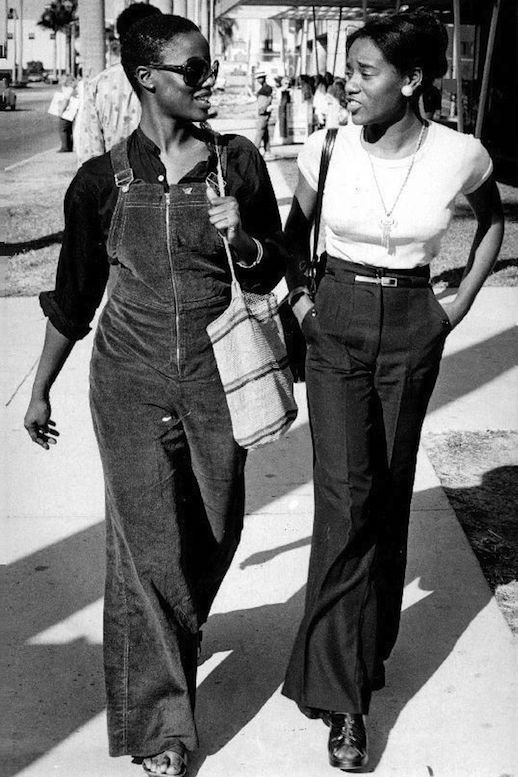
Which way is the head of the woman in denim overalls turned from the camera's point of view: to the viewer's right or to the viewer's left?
to the viewer's right

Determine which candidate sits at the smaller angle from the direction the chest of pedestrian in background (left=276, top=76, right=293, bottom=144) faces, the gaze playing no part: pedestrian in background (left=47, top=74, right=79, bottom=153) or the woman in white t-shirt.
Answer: the woman in white t-shirt

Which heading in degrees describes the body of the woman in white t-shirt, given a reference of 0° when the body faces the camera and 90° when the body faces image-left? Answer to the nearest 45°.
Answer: approximately 0°

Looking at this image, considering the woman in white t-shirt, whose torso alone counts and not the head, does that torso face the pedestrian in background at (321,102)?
no

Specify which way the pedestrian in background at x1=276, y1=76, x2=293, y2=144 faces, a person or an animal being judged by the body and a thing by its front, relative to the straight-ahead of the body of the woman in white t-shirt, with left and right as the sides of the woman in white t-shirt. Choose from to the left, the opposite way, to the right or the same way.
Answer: the same way

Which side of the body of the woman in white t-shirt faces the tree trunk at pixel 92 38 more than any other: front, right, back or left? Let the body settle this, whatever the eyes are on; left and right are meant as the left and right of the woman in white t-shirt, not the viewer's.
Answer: back

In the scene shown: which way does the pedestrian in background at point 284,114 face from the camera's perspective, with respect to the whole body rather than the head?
toward the camera

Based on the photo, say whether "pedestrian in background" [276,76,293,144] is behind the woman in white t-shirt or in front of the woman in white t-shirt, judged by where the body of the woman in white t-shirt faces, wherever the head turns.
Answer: behind

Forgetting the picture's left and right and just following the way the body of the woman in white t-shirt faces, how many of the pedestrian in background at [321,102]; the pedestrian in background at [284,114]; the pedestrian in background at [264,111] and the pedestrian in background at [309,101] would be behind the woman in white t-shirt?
4

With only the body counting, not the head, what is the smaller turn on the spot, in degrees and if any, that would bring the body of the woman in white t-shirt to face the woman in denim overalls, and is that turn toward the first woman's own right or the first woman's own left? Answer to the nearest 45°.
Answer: approximately 90° to the first woman's own right
